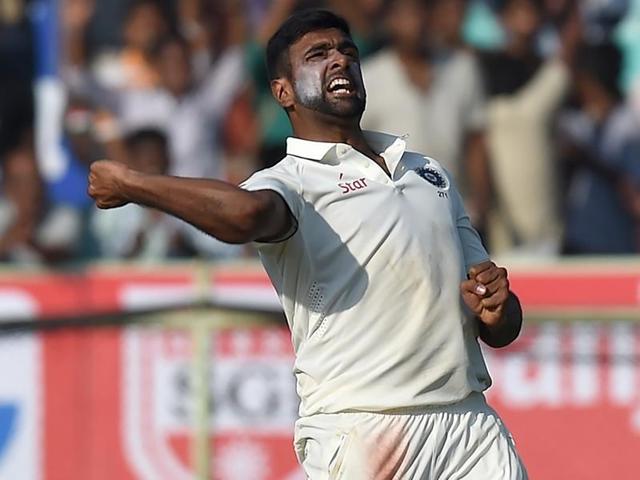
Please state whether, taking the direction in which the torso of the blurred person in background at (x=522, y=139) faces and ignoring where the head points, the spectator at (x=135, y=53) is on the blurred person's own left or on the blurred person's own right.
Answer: on the blurred person's own right

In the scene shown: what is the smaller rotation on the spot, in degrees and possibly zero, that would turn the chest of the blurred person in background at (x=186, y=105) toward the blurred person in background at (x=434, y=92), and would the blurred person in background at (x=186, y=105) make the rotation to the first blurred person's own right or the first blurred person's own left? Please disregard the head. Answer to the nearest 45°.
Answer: approximately 90° to the first blurred person's own left

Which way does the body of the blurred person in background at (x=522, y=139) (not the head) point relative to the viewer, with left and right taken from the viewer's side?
facing the viewer

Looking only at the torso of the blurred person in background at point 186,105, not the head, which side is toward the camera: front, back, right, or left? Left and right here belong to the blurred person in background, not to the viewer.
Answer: front

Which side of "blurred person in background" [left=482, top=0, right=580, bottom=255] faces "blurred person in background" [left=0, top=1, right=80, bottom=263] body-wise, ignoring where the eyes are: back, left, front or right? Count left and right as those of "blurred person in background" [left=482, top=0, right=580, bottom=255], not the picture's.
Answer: right

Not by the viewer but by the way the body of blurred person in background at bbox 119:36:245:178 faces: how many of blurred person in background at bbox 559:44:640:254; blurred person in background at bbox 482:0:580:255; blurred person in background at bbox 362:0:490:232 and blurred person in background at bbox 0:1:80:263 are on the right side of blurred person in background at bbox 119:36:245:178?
1

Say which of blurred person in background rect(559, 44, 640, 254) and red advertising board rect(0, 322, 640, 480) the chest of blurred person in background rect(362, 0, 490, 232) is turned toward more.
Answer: the red advertising board

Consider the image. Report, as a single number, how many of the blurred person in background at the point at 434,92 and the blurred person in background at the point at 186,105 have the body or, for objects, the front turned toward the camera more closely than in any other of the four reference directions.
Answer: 2

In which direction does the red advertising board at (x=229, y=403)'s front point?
toward the camera

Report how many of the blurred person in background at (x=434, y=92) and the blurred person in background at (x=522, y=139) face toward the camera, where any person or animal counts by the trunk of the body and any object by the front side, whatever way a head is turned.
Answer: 2

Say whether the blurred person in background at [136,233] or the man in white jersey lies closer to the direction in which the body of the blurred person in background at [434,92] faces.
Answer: the man in white jersey

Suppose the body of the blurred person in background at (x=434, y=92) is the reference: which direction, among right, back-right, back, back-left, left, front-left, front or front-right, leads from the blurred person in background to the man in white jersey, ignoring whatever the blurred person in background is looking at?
front

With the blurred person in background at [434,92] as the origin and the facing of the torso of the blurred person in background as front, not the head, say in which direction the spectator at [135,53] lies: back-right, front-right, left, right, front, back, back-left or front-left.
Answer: right

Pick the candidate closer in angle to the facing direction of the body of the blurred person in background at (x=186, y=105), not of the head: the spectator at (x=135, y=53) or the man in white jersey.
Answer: the man in white jersey

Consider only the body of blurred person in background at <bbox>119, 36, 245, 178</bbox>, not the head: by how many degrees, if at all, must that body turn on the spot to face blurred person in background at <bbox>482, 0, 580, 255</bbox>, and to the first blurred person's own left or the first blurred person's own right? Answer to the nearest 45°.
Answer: approximately 90° to the first blurred person's own left

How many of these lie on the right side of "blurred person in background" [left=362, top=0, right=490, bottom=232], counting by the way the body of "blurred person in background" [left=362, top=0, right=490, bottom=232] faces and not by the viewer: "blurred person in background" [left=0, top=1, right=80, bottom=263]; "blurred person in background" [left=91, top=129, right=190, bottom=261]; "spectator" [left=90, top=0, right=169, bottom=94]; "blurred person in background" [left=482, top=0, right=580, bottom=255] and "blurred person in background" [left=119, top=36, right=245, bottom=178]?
4

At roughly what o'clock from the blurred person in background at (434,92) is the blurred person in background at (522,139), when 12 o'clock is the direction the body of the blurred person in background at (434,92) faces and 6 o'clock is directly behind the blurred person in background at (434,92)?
the blurred person in background at (522,139) is roughly at 9 o'clock from the blurred person in background at (434,92).
